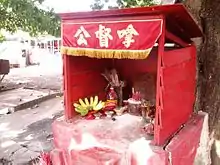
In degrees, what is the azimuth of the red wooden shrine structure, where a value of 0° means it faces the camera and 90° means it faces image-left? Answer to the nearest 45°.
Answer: approximately 45°

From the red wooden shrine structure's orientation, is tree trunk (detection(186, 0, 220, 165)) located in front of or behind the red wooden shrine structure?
behind

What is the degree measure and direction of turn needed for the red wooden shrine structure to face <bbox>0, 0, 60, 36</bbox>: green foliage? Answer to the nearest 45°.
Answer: approximately 90° to its right

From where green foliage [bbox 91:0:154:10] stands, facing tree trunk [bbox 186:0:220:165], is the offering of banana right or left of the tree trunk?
right

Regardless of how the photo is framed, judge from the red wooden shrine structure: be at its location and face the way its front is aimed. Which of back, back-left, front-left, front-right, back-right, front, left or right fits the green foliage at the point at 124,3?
back-right
